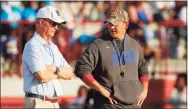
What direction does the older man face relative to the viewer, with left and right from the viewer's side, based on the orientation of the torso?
facing the viewer and to the right of the viewer

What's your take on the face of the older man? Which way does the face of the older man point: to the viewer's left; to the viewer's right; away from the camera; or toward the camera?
to the viewer's right
